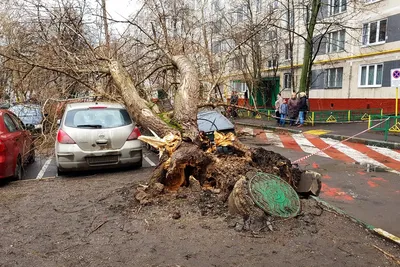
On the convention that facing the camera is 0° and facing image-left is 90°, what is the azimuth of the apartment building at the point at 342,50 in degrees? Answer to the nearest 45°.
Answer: approximately 45°

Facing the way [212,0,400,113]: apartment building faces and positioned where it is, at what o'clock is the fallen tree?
The fallen tree is roughly at 11 o'clock from the apartment building.

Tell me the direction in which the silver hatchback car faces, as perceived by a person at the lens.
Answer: facing away from the viewer

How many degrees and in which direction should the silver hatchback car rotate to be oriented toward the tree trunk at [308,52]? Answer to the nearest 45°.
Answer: approximately 45° to its right

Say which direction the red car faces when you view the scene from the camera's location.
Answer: facing away from the viewer and to the right of the viewer

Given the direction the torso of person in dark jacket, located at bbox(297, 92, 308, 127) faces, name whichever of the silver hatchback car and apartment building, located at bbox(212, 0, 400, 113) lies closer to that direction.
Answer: the silver hatchback car
